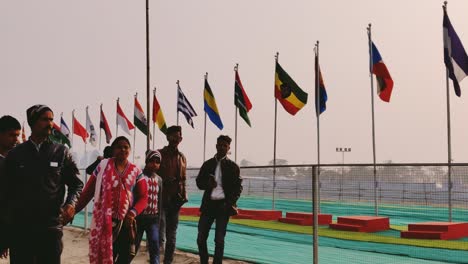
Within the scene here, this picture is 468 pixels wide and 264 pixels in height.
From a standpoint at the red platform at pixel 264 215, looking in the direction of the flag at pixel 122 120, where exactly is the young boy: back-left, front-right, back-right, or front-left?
back-left

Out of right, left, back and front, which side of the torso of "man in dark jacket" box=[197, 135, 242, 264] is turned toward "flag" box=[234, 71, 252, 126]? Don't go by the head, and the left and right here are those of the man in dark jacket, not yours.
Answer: back

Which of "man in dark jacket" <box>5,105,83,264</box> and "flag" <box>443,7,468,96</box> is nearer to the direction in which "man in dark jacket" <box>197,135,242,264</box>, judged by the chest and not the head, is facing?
the man in dark jacket

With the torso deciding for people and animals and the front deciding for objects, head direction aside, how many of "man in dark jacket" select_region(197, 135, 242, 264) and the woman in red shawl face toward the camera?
2

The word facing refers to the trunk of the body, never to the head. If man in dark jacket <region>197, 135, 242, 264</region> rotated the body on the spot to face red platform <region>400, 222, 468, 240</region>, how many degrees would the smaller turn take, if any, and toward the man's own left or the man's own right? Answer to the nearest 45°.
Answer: approximately 90° to the man's own left

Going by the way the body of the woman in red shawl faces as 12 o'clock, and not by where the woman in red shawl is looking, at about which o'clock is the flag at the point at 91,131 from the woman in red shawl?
The flag is roughly at 6 o'clock from the woman in red shawl.

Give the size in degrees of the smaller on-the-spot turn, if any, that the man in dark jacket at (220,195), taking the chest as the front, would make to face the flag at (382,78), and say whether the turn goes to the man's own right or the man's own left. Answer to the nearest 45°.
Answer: approximately 135° to the man's own left

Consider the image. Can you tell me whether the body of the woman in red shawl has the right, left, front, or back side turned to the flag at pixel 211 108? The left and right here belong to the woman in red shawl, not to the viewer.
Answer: back

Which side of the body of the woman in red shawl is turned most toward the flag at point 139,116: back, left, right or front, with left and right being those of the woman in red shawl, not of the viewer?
back

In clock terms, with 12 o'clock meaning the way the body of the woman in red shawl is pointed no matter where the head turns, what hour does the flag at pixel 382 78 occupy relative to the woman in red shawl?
The flag is roughly at 7 o'clock from the woman in red shawl.

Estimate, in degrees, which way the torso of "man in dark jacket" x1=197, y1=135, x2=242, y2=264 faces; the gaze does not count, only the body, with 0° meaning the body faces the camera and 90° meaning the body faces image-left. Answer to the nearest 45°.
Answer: approximately 0°

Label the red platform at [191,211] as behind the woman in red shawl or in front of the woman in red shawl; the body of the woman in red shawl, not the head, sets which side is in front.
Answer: behind

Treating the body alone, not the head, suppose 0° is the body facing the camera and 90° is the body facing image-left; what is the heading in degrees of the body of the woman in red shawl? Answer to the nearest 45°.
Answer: approximately 0°
